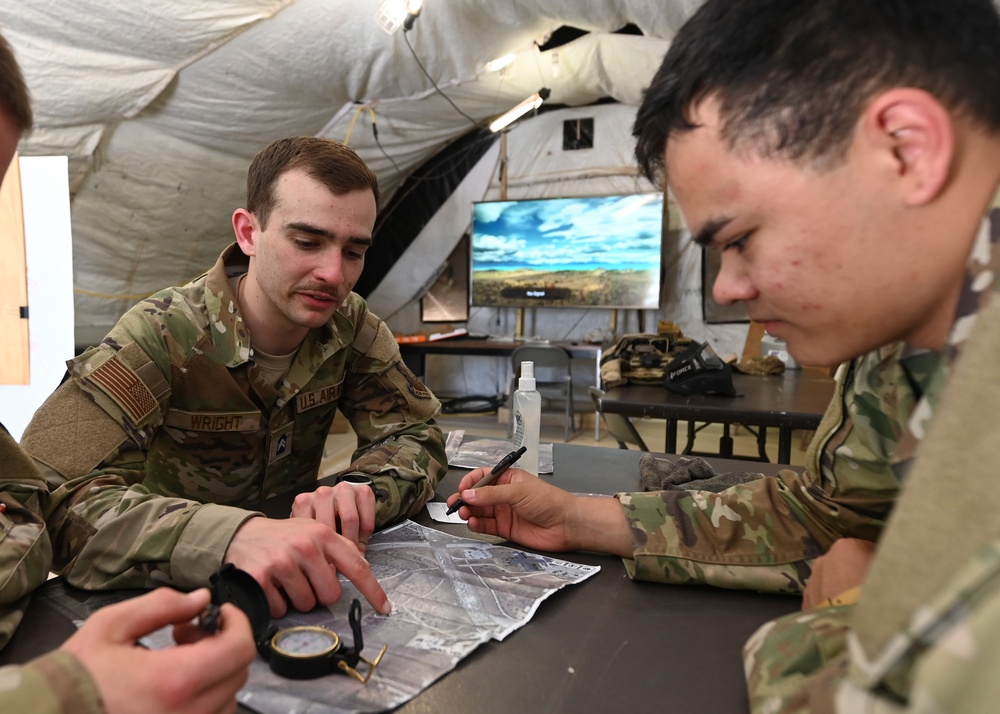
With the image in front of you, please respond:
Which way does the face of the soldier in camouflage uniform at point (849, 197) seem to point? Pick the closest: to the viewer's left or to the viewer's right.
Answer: to the viewer's left

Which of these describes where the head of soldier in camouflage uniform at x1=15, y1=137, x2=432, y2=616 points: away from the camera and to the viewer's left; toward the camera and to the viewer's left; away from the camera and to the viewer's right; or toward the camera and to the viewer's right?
toward the camera and to the viewer's right

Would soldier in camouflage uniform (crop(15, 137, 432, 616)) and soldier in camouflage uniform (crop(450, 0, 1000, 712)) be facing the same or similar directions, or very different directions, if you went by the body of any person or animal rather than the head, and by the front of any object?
very different directions

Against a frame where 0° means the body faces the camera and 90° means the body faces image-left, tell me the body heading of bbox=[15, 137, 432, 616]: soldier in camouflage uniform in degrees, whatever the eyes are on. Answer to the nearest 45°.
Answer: approximately 315°

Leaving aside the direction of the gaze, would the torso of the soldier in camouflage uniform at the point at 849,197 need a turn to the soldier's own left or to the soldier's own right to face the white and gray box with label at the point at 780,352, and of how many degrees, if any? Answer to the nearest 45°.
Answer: approximately 90° to the soldier's own right

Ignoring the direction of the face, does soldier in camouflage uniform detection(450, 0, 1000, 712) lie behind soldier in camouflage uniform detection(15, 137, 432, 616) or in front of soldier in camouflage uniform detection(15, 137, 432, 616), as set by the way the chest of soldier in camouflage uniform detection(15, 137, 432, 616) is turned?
in front

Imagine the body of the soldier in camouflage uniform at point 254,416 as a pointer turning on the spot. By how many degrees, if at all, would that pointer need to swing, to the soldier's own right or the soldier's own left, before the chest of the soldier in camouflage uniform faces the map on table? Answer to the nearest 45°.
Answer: approximately 45° to the soldier's own right

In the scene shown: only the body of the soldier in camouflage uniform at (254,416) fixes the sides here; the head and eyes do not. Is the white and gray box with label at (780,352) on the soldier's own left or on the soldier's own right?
on the soldier's own left

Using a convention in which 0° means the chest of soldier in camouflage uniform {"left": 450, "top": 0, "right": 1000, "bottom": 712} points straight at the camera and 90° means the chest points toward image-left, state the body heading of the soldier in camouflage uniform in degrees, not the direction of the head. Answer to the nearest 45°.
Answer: approximately 90°

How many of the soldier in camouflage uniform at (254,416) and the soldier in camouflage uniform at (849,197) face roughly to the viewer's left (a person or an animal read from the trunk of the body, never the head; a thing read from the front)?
1
